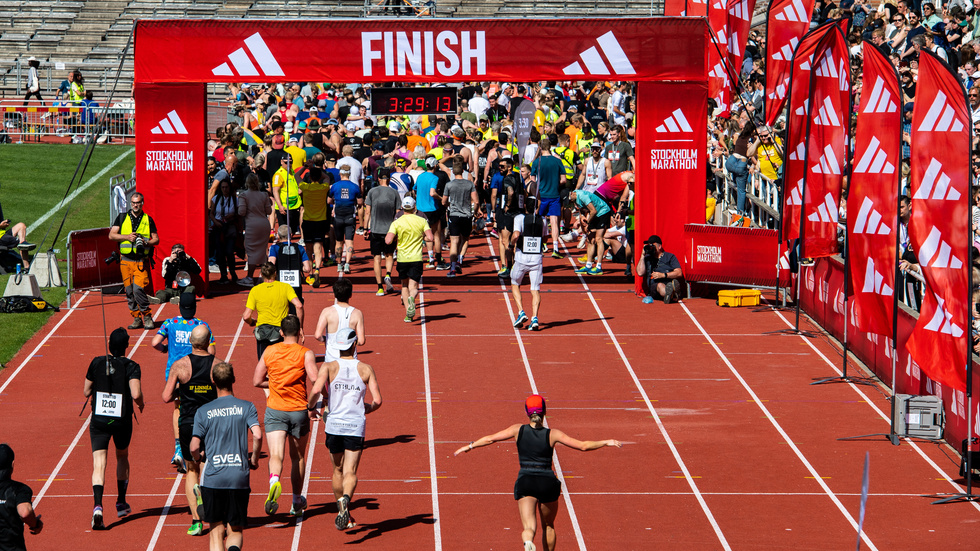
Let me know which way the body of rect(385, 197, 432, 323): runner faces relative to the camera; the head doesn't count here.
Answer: away from the camera

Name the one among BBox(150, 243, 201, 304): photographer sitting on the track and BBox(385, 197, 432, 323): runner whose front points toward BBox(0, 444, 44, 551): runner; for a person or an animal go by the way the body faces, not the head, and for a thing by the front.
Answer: the photographer sitting on the track

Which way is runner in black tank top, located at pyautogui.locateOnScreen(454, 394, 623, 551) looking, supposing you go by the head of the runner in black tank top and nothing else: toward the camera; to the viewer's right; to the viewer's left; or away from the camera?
away from the camera

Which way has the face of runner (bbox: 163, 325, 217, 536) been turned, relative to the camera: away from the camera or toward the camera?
away from the camera

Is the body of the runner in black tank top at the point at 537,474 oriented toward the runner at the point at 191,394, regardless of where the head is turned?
no

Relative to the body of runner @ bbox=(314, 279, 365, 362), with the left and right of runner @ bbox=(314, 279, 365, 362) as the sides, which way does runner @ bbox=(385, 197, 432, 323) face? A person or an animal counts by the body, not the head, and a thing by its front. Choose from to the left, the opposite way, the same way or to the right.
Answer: the same way

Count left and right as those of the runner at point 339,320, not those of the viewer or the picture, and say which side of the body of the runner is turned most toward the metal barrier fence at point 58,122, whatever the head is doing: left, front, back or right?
front

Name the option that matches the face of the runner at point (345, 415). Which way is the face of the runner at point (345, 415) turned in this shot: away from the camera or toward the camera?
away from the camera

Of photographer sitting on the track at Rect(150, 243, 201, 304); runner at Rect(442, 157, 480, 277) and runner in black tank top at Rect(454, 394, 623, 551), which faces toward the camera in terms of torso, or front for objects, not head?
the photographer sitting on the track

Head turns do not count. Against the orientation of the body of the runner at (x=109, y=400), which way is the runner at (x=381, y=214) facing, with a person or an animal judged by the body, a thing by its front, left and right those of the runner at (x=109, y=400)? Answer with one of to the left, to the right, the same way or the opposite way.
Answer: the same way

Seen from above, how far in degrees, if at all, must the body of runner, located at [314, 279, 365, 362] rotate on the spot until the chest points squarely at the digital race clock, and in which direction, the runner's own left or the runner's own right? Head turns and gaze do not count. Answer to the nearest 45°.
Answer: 0° — they already face it

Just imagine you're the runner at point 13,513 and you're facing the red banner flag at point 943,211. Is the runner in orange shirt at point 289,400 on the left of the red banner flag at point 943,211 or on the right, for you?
left

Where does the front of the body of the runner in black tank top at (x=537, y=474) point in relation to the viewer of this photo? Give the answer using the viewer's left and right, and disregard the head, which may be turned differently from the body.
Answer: facing away from the viewer

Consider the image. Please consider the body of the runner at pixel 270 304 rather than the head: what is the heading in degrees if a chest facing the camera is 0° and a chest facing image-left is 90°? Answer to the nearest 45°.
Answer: approximately 180°

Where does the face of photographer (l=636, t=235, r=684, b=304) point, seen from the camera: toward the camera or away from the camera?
toward the camera

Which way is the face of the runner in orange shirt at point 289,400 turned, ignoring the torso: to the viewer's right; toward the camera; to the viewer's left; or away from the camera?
away from the camera

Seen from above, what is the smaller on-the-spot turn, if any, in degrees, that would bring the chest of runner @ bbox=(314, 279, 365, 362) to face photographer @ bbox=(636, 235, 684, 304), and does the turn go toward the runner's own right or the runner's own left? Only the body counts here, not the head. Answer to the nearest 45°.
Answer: approximately 45° to the runner's own right

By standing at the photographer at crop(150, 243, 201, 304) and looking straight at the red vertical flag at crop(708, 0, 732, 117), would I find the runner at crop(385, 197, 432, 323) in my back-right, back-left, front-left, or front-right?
front-right

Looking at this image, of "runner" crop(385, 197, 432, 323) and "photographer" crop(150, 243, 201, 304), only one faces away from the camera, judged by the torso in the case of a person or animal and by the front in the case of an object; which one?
the runner

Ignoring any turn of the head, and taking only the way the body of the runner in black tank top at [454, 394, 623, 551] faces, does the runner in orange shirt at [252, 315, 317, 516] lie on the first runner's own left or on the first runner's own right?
on the first runner's own left

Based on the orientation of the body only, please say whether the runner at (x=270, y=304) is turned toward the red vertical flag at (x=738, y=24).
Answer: no

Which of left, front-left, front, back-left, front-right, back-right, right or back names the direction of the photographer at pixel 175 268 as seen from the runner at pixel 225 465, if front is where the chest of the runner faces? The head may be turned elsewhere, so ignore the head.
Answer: front

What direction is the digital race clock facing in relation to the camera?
toward the camera

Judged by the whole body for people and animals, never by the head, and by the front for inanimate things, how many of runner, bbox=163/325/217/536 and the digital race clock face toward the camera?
1
